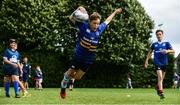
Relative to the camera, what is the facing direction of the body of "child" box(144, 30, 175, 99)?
toward the camera
